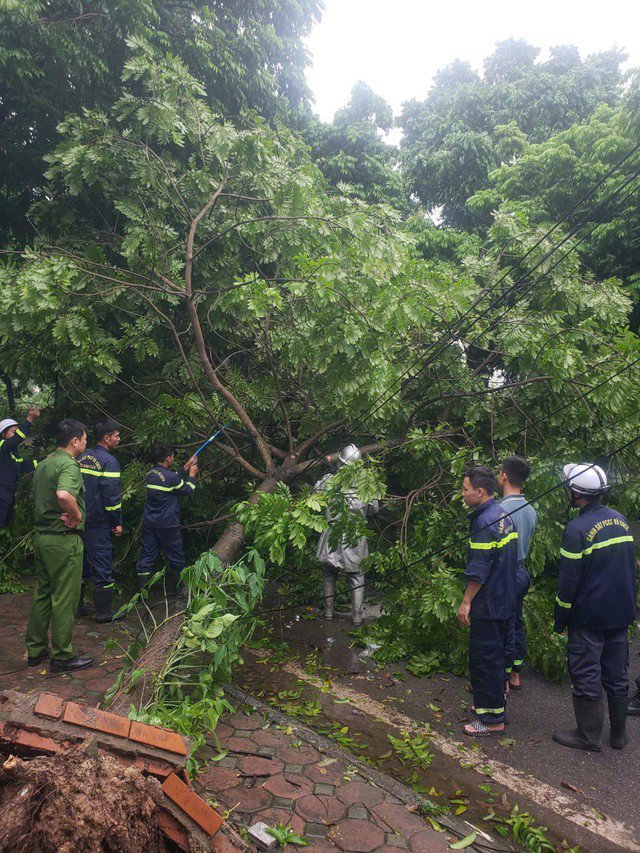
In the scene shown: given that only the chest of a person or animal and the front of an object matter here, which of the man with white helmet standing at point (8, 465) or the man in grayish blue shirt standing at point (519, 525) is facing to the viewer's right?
the man with white helmet standing

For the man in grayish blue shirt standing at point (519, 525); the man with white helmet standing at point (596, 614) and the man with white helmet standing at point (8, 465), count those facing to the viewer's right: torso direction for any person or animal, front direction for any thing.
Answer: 1

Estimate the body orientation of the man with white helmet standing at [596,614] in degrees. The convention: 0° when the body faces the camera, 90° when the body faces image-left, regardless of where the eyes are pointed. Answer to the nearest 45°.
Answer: approximately 135°

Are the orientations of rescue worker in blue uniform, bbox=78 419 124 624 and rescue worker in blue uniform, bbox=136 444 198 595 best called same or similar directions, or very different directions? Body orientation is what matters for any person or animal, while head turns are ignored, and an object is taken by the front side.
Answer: same or similar directions

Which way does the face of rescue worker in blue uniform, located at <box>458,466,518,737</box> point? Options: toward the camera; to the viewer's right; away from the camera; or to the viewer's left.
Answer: to the viewer's left

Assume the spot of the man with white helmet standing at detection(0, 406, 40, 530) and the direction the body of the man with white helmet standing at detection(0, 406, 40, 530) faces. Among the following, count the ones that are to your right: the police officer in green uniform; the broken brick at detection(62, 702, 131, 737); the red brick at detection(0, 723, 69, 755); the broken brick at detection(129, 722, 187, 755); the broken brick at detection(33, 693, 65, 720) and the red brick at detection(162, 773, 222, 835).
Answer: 6

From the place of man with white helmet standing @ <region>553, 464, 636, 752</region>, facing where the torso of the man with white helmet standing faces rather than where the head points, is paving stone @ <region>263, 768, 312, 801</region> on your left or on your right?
on your left

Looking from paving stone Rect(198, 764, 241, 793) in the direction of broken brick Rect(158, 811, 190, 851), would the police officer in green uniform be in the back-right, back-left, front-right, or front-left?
back-right

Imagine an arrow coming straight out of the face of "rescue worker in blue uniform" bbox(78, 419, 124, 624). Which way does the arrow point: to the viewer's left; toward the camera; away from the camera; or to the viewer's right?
to the viewer's right

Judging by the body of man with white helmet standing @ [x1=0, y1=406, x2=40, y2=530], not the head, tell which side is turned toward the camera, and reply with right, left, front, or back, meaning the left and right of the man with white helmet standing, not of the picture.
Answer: right

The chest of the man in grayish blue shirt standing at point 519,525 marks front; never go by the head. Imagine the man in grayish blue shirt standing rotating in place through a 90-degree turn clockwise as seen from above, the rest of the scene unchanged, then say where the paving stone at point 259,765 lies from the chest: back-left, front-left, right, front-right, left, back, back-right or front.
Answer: back

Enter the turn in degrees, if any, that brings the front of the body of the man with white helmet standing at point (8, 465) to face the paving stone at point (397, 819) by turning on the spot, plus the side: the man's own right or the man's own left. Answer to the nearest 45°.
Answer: approximately 90° to the man's own right

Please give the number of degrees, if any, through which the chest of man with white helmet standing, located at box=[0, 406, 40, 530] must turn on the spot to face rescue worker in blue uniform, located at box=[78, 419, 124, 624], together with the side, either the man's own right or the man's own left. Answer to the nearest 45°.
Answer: approximately 45° to the man's own right

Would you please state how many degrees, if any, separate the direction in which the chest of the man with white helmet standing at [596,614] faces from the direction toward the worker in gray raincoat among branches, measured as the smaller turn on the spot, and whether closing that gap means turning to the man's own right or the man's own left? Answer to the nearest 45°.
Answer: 0° — they already face them

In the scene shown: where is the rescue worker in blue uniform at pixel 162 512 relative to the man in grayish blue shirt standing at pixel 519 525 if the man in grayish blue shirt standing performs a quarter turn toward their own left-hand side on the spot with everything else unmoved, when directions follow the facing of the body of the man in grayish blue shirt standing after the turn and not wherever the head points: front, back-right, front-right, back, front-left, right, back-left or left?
front-right

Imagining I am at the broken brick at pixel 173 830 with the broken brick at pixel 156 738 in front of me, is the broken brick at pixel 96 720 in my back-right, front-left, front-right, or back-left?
front-left

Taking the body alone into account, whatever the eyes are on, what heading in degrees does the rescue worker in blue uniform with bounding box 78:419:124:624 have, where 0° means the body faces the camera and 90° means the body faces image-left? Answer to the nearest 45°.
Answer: approximately 225°

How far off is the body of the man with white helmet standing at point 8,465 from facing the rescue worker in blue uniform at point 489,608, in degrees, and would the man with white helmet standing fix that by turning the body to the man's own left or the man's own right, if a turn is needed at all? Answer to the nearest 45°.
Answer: approximately 45° to the man's own right
